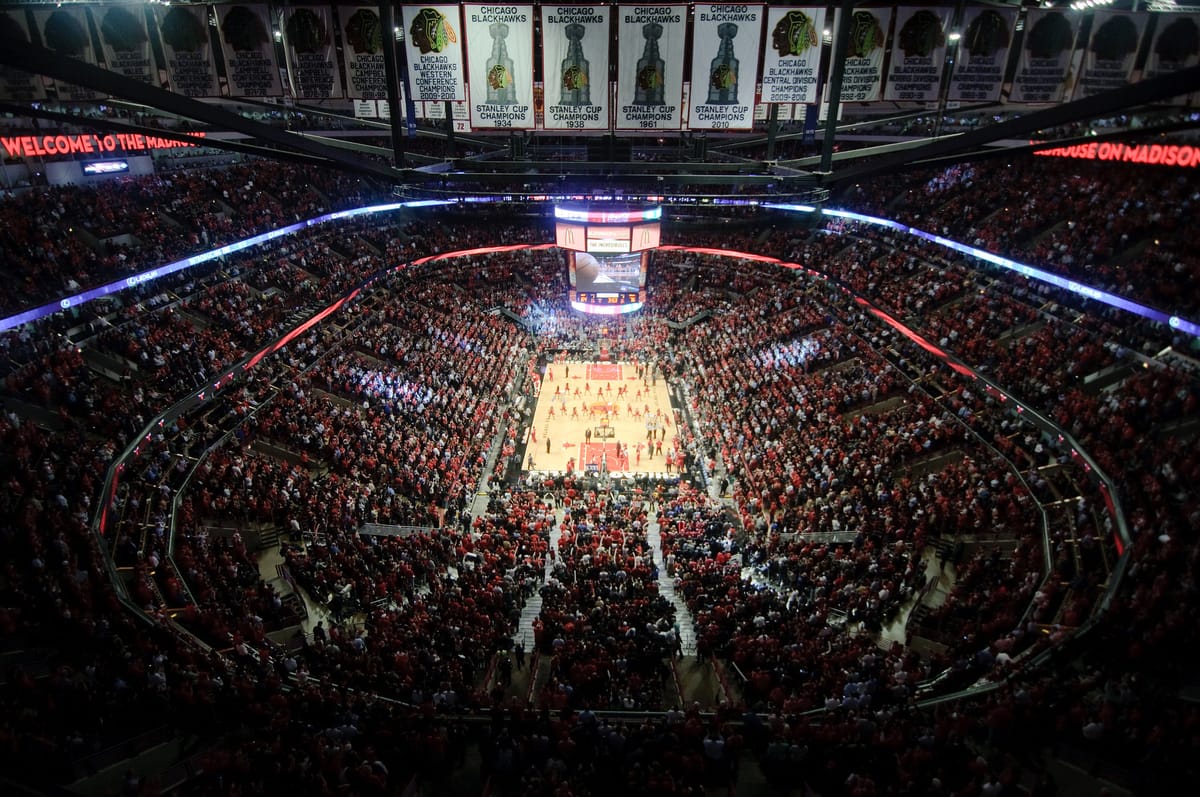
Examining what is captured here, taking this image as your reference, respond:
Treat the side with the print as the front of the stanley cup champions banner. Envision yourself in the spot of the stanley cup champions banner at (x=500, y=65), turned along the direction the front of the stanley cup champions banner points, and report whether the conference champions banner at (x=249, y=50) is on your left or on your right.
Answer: on your right

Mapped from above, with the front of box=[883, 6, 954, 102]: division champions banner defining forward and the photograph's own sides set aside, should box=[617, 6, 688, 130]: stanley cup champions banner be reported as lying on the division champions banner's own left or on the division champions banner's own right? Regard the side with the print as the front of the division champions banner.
on the division champions banner's own right

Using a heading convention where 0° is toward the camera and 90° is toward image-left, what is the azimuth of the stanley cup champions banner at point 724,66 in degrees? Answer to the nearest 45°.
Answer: approximately 0°

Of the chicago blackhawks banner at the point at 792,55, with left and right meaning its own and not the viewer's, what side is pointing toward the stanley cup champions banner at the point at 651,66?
right

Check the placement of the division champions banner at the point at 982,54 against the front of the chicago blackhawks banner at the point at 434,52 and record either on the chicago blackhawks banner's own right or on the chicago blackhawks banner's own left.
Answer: on the chicago blackhawks banner's own left

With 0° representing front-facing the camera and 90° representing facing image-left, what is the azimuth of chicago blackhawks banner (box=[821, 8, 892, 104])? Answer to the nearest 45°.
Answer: approximately 0°

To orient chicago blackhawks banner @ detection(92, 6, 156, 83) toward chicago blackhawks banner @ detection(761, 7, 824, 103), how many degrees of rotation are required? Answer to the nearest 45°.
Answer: approximately 45° to its left
